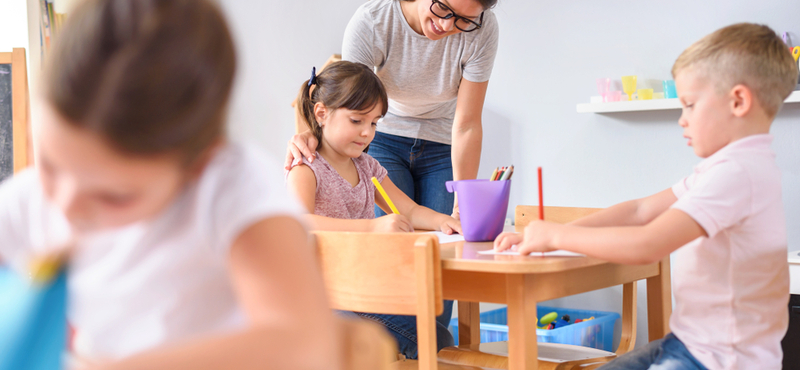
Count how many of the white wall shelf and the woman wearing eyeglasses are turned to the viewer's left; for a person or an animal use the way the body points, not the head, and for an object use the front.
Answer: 0

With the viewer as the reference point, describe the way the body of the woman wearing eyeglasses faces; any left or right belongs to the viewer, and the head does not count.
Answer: facing the viewer

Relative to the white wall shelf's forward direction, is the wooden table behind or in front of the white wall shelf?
in front

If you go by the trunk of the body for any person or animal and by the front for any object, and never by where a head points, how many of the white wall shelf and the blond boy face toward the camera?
1

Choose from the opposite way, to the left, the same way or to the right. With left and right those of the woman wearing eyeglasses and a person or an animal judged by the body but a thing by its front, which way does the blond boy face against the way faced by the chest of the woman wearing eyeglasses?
to the right

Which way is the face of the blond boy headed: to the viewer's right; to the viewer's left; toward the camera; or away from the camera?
to the viewer's left

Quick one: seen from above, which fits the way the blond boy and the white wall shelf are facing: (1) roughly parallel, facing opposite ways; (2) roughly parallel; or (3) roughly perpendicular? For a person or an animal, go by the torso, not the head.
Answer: roughly perpendicular

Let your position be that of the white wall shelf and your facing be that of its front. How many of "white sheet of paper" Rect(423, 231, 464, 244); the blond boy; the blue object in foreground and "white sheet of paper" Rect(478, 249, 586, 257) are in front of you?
4

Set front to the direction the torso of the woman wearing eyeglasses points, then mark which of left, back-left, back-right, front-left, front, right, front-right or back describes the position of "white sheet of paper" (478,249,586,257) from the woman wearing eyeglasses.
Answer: front

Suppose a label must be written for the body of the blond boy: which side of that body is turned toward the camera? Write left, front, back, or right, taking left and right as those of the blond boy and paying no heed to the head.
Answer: left

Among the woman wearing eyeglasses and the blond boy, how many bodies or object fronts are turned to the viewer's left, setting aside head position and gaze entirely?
1

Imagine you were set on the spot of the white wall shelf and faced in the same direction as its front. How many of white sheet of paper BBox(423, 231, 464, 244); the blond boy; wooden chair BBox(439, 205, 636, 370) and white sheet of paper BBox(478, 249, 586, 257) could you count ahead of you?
4

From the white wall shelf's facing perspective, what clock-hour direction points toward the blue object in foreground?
The blue object in foreground is roughly at 12 o'clock from the white wall shelf.

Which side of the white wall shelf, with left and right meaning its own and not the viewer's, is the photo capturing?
front

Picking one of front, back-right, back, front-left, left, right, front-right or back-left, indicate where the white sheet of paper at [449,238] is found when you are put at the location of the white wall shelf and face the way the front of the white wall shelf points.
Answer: front
